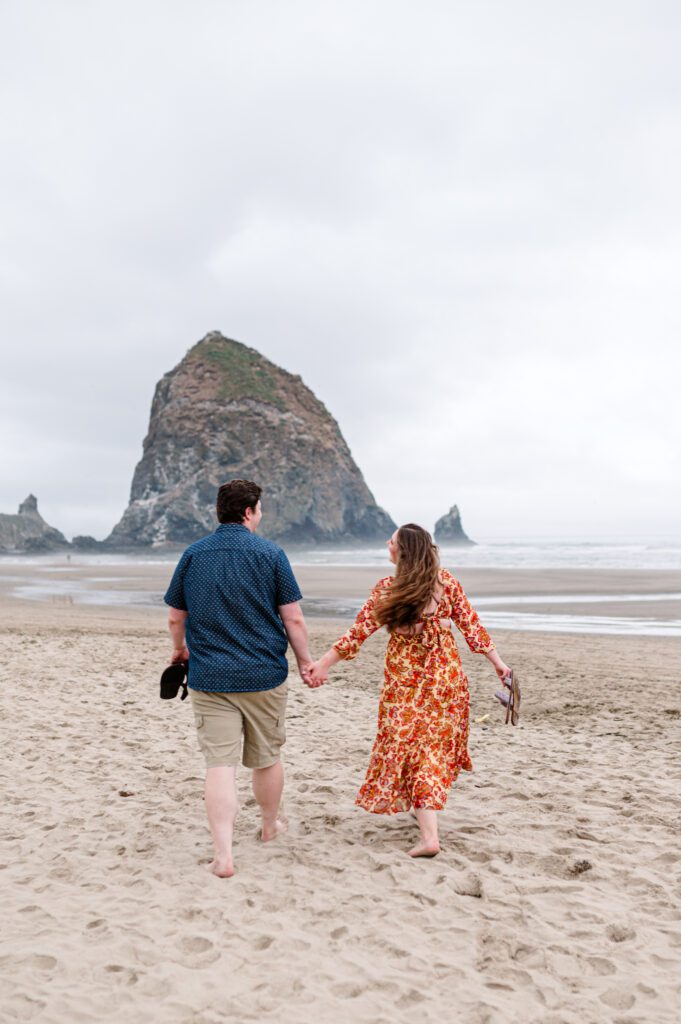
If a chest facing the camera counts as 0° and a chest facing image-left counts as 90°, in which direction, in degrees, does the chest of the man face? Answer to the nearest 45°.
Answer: approximately 180°

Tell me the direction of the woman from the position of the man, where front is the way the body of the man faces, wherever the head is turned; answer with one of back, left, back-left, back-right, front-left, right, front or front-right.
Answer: right
